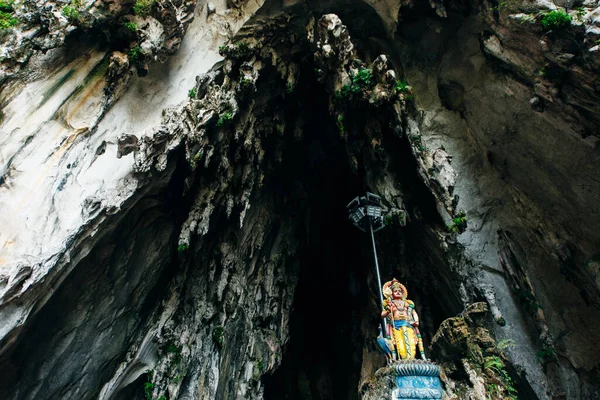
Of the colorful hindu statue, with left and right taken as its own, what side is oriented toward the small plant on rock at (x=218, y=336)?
right

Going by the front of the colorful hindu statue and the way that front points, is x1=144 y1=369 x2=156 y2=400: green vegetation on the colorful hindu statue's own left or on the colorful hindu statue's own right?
on the colorful hindu statue's own right

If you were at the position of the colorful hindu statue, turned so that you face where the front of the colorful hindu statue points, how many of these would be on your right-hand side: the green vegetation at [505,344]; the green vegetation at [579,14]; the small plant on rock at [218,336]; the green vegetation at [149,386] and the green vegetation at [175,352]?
3

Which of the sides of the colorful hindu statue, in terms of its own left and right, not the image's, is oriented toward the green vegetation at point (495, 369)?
left

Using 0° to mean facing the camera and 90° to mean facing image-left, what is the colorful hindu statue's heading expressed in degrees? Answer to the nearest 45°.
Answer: approximately 0°

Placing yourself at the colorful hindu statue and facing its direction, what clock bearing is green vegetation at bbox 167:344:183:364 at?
The green vegetation is roughly at 3 o'clock from the colorful hindu statue.

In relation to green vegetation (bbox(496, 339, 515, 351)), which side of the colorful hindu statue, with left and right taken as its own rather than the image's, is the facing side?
left

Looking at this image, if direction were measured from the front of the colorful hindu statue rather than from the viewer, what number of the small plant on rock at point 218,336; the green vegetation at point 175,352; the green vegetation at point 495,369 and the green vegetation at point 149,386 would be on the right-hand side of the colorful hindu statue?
3

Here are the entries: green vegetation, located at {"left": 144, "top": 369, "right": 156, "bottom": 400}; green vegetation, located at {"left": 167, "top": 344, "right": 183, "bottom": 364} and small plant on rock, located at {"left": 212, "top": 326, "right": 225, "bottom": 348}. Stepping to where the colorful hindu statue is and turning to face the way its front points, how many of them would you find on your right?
3
